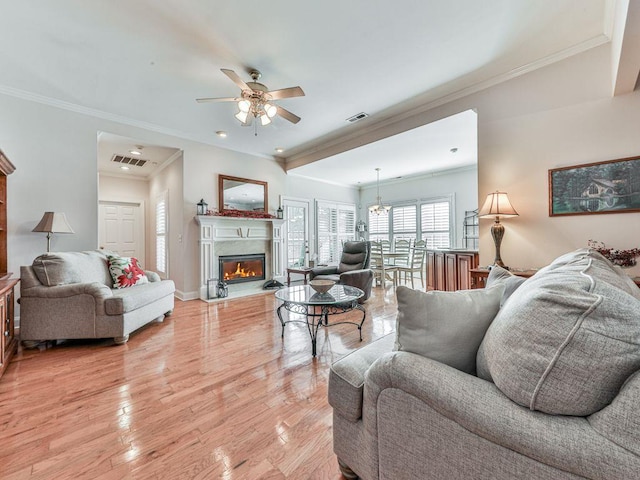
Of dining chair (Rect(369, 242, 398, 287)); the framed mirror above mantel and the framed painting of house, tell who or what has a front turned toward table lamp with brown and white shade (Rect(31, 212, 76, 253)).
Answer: the framed painting of house

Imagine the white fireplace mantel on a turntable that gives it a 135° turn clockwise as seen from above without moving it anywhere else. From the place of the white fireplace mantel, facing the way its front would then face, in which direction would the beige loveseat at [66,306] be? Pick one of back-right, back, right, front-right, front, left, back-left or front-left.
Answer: front-left

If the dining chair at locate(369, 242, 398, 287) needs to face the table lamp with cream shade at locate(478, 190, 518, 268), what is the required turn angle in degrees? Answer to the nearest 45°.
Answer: approximately 90° to its right

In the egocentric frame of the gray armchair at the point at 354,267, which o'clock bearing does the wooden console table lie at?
The wooden console table is roughly at 9 o'clock from the gray armchair.

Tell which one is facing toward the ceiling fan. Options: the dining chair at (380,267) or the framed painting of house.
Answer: the framed painting of house

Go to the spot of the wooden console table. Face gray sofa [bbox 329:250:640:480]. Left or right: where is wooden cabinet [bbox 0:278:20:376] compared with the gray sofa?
right

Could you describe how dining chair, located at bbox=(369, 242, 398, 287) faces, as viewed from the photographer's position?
facing away from the viewer and to the right of the viewer

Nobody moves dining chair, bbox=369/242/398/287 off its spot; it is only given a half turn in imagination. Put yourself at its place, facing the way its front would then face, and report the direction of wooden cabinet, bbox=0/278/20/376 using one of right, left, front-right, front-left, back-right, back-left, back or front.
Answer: front

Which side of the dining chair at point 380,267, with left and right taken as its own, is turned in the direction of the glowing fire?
back

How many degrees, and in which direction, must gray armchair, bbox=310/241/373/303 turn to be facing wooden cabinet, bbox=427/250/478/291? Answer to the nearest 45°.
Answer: approximately 135° to its left

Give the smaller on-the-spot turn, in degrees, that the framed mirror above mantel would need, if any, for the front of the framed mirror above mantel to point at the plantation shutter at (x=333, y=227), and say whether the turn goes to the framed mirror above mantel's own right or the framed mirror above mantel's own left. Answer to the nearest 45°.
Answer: approximately 90° to the framed mirror above mantel's own left
